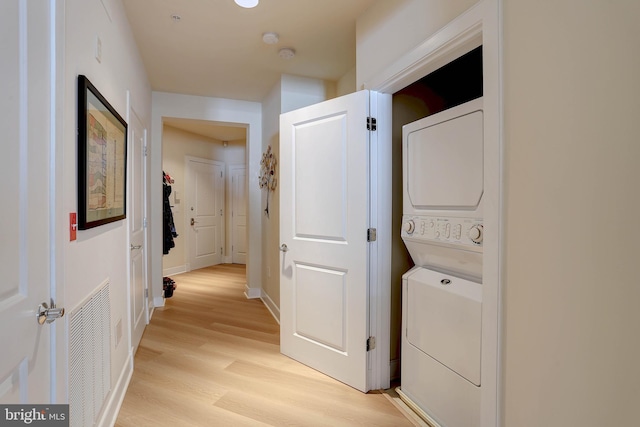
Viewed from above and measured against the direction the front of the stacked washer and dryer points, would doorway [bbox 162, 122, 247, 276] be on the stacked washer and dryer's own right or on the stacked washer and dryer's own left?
on the stacked washer and dryer's own right

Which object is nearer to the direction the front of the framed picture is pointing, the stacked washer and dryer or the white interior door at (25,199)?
the stacked washer and dryer

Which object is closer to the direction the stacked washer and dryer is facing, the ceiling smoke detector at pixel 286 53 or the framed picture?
the framed picture

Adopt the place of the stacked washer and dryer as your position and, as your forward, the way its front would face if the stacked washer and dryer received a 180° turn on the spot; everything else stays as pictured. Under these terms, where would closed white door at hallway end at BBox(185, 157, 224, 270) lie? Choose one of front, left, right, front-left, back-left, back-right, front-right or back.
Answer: left

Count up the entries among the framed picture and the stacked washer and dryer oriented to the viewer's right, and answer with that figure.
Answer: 1

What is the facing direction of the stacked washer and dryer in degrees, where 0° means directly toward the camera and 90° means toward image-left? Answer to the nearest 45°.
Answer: approximately 45°

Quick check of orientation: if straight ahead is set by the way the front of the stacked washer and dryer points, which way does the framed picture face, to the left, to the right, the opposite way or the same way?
the opposite way

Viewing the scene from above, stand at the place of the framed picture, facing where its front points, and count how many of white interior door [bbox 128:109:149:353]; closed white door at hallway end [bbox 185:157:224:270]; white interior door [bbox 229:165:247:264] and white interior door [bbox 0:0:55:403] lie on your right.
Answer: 1

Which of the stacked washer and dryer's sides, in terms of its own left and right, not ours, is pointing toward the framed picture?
front

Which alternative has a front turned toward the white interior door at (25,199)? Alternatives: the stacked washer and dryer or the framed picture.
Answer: the stacked washer and dryer

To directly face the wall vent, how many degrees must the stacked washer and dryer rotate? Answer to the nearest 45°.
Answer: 0° — it already faces it

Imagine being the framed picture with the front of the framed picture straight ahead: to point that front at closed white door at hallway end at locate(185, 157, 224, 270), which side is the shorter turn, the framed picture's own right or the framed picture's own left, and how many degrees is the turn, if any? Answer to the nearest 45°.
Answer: approximately 90° to the framed picture's own left

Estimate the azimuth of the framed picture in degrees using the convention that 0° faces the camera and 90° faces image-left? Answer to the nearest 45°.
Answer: approximately 270°
